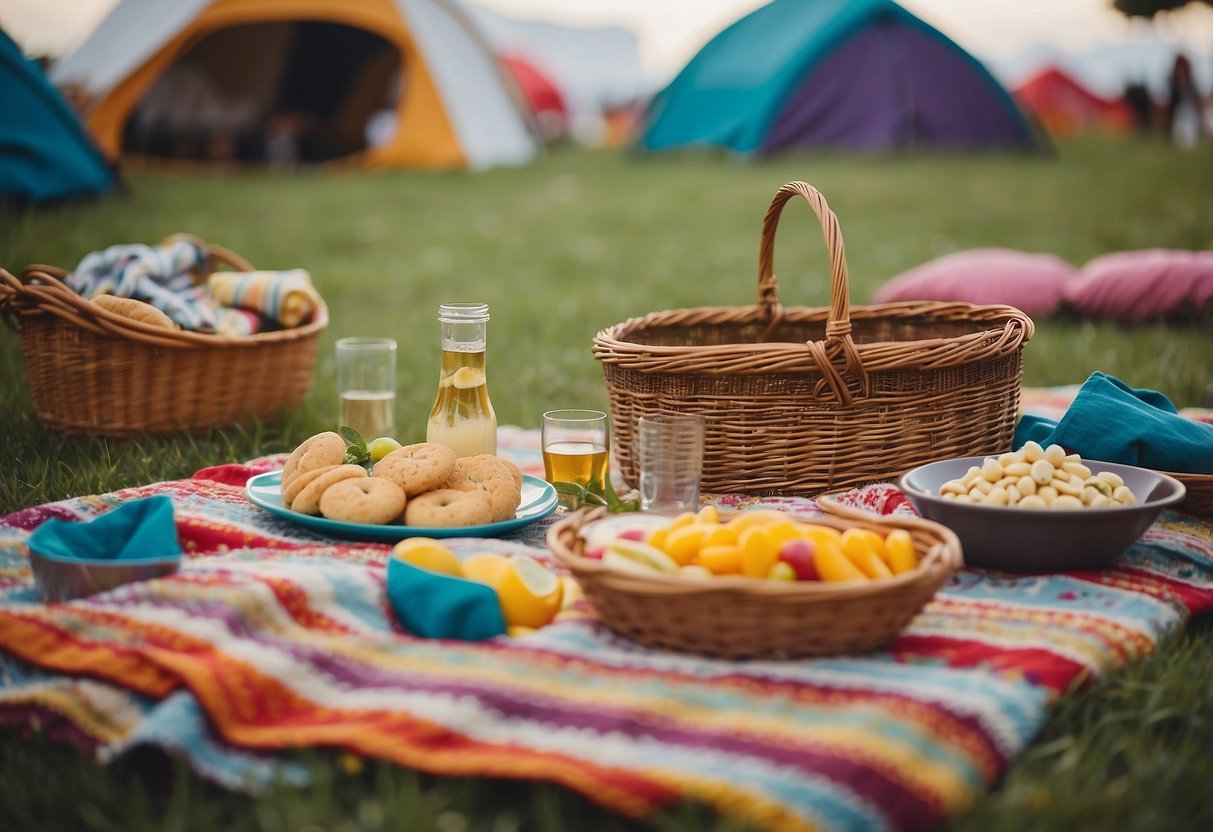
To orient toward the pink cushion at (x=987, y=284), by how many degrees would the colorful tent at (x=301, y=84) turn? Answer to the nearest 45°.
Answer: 0° — it already faces it

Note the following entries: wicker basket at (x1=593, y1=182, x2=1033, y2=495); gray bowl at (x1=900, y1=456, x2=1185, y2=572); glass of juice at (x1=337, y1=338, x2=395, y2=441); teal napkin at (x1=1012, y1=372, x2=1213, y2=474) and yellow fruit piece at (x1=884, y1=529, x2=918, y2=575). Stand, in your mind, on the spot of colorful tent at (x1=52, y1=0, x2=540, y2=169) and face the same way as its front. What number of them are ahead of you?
5

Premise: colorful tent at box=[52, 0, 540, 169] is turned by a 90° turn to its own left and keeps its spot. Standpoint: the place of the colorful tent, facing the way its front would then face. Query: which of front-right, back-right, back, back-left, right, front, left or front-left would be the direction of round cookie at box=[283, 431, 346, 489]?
right

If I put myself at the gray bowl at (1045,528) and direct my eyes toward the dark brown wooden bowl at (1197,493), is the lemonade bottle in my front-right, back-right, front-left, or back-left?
back-left

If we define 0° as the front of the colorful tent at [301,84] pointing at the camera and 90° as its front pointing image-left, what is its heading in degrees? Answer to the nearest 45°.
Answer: approximately 0°

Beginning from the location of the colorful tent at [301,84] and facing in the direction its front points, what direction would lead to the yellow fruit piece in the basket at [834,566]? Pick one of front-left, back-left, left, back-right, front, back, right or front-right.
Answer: front

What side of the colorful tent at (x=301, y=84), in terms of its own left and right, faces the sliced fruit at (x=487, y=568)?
front

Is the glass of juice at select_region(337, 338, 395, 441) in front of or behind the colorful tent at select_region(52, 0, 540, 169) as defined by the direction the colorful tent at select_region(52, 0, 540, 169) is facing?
in front

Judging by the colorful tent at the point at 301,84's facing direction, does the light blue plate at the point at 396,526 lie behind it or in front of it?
in front

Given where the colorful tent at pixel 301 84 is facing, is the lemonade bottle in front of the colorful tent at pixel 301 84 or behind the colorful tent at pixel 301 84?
in front

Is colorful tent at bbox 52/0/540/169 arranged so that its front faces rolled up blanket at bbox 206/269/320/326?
yes

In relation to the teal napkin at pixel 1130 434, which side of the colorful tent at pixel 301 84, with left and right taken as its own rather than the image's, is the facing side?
front

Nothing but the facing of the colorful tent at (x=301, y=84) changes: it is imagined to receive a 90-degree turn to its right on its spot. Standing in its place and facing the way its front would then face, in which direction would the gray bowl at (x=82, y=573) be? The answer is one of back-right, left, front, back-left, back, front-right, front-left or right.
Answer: left

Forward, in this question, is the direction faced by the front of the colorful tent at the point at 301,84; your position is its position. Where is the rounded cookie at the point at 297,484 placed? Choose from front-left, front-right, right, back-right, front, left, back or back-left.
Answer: front

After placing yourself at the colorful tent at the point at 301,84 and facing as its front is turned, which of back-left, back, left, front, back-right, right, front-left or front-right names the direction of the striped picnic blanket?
front

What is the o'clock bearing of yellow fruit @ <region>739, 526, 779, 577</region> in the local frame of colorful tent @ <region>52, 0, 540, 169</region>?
The yellow fruit is roughly at 12 o'clock from the colorful tent.

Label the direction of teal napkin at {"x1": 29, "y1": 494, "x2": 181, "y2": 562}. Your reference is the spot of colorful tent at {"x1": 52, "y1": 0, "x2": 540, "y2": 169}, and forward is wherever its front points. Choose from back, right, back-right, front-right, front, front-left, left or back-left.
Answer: front
